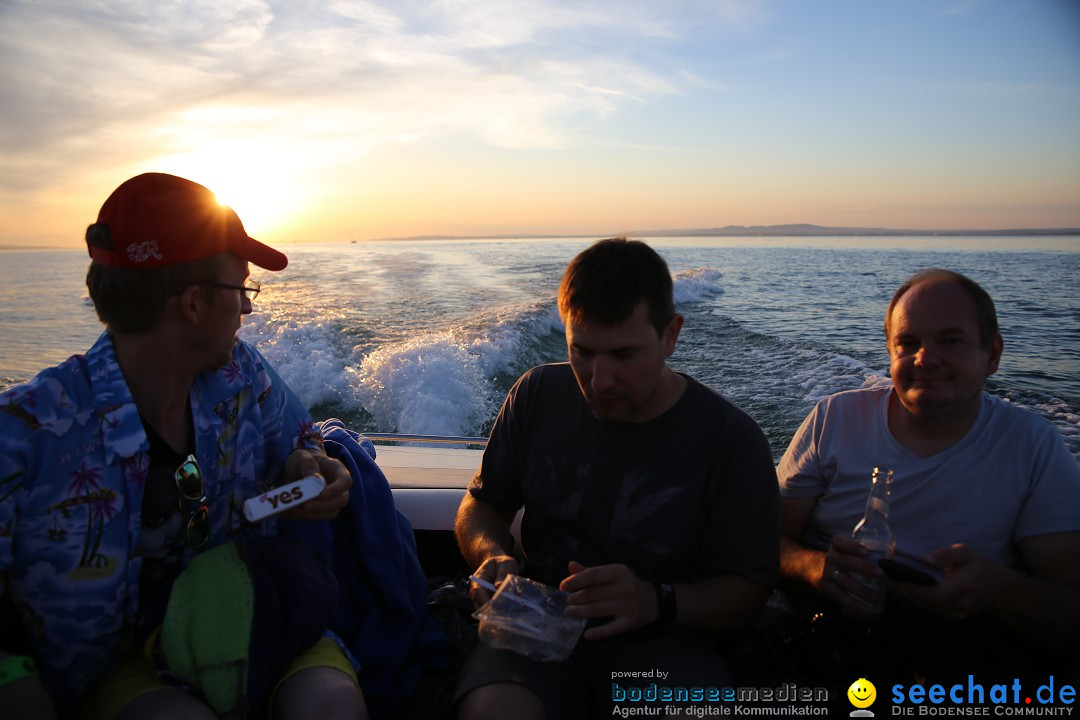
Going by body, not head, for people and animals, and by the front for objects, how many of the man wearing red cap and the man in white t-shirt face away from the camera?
0

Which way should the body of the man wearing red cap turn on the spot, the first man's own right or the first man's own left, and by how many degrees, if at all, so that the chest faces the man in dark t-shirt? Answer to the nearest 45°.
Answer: approximately 45° to the first man's own left

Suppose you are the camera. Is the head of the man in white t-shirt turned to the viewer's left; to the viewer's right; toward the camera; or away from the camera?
toward the camera

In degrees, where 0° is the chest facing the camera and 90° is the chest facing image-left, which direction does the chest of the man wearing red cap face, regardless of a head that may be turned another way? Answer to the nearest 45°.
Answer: approximately 315°

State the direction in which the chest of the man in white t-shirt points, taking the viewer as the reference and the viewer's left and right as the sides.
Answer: facing the viewer

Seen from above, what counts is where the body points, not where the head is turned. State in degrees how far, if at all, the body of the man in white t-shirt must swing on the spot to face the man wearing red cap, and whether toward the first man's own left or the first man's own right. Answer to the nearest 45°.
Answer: approximately 45° to the first man's own right
